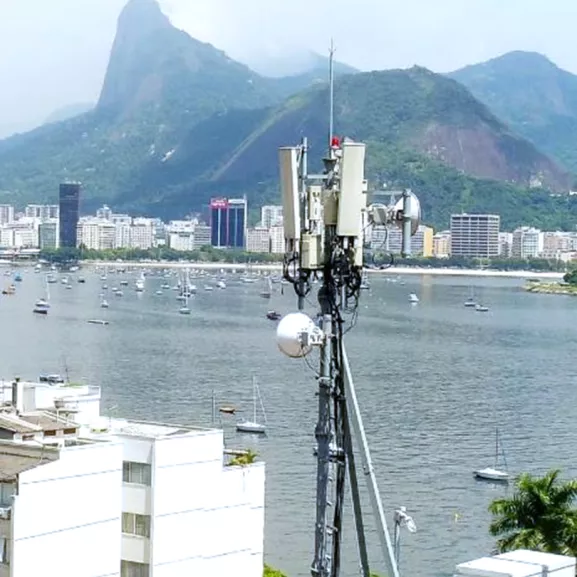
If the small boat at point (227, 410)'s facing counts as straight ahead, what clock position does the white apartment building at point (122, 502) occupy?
The white apartment building is roughly at 9 o'clock from the small boat.

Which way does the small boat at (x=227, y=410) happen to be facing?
to the viewer's left

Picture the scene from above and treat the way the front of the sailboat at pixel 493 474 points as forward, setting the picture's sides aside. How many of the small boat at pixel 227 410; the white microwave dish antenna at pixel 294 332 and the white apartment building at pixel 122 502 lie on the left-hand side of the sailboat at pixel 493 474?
2

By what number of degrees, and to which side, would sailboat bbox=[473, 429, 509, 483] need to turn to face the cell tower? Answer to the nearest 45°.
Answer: approximately 90° to its right

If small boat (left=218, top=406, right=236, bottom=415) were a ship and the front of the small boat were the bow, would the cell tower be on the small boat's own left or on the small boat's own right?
on the small boat's own left

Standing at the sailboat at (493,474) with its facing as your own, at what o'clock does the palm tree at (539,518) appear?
The palm tree is roughly at 3 o'clock from the sailboat.

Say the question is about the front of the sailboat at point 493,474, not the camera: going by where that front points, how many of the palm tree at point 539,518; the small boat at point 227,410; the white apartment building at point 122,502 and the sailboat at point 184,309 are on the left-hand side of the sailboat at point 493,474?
2

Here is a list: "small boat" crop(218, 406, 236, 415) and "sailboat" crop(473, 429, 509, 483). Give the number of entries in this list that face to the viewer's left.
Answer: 2

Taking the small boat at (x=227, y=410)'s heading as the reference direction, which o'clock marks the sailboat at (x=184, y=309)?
The sailboat is roughly at 3 o'clock from the small boat.

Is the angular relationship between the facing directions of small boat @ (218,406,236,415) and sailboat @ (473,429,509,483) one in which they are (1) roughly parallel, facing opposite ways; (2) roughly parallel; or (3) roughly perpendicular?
roughly parallel
